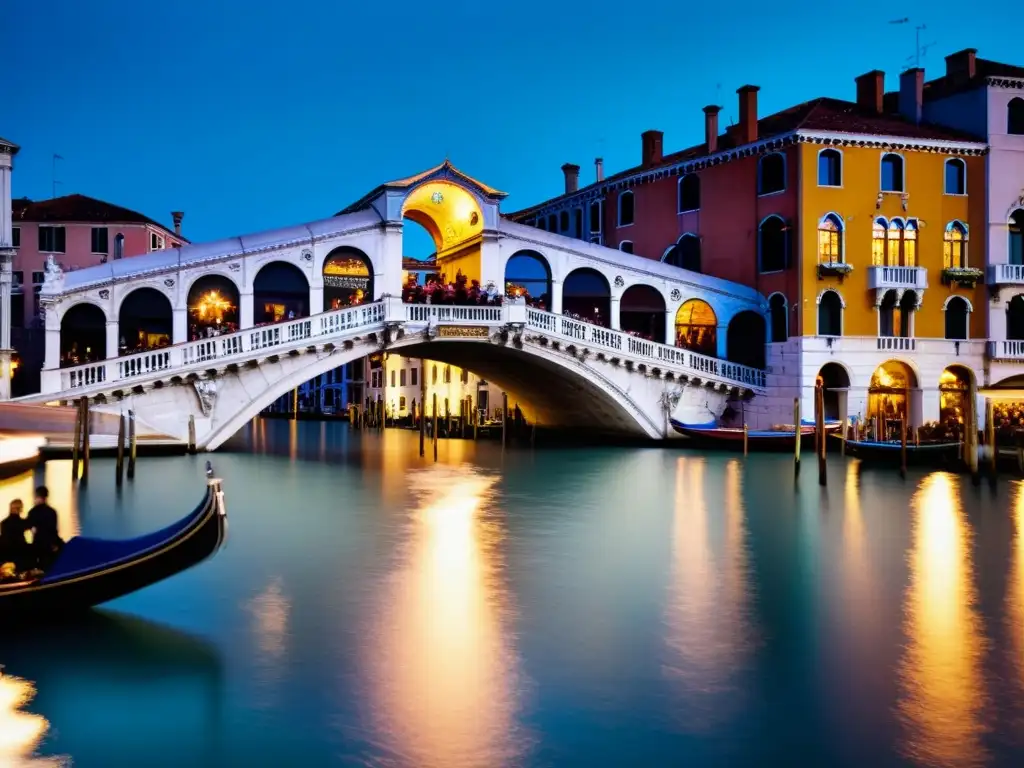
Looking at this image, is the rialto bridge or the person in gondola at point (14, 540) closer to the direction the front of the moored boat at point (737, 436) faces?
the rialto bridge

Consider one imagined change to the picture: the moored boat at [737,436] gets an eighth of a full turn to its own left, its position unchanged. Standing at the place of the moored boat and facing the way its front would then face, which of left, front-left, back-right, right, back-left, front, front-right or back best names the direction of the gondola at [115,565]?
front-left

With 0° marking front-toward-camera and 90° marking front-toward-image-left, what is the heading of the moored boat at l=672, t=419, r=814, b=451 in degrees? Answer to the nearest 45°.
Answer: approximately 90°

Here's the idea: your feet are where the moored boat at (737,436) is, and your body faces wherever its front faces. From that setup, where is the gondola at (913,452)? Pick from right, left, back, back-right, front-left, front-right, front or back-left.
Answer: back-left

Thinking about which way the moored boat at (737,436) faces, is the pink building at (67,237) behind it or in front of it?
in front

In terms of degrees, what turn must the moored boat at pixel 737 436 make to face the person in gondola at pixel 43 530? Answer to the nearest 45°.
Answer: approximately 90° to its left

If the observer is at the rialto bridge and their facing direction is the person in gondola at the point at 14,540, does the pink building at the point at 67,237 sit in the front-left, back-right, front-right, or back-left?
back-right

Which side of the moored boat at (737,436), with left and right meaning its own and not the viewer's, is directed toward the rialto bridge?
front

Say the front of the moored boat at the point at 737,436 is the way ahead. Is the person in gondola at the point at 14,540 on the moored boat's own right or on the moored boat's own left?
on the moored boat's own left
